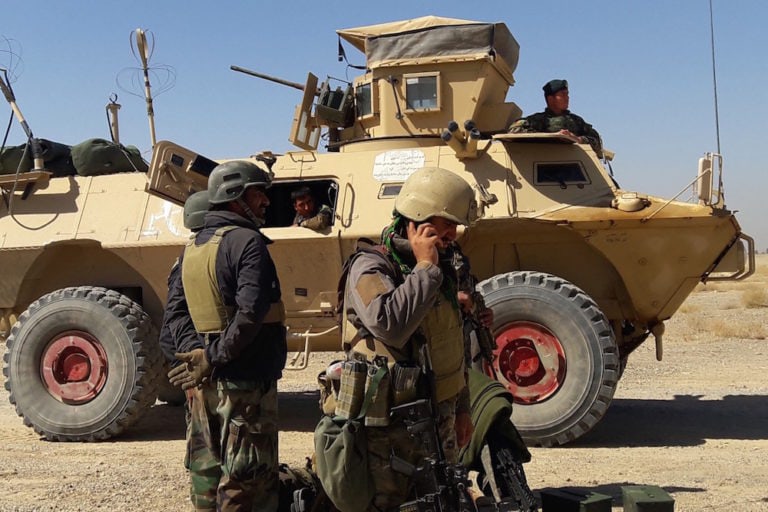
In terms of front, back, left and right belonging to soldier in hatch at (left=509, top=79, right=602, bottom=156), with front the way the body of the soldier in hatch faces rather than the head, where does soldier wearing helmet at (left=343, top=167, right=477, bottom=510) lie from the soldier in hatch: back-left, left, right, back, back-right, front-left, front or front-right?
front-right

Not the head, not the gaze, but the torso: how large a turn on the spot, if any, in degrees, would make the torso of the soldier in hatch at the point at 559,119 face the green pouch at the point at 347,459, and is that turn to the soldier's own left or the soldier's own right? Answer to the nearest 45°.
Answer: approximately 45° to the soldier's own right

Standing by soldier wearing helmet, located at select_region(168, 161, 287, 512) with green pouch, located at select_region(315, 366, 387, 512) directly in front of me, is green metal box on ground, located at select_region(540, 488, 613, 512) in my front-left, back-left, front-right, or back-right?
front-left

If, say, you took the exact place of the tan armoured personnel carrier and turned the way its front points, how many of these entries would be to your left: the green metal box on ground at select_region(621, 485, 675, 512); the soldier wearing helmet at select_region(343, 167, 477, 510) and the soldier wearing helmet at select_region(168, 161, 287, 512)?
0

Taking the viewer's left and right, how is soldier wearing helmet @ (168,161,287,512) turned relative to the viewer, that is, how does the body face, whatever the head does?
facing away from the viewer and to the right of the viewer

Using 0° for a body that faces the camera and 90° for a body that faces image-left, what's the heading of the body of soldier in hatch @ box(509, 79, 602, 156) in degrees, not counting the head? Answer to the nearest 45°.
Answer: approximately 315°

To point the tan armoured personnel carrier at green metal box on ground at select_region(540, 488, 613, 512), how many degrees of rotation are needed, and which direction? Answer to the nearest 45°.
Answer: approximately 90° to its right

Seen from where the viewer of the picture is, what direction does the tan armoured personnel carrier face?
facing to the right of the viewer

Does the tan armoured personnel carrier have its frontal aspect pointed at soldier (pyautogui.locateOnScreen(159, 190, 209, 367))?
no

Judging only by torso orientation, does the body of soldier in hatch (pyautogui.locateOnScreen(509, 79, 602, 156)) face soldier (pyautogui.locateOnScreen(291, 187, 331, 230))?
no

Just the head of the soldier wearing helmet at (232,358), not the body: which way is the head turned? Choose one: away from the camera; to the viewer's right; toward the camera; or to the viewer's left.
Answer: to the viewer's right
